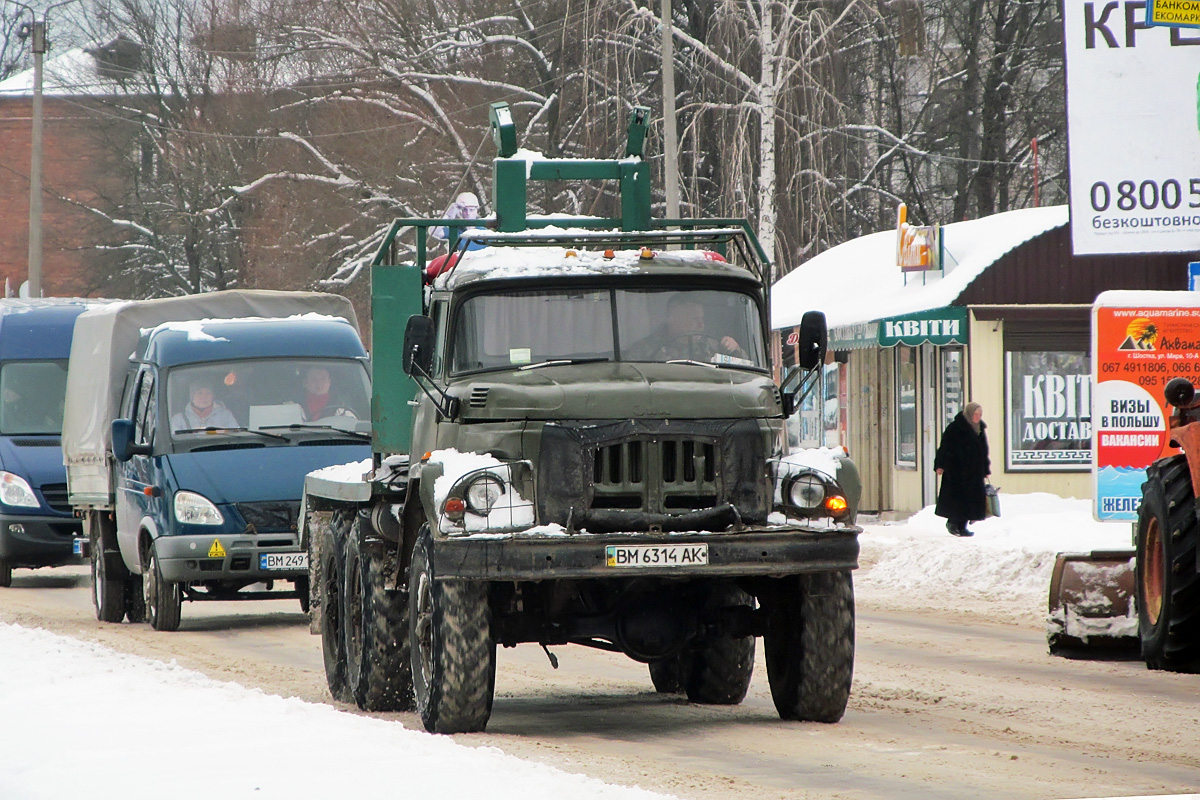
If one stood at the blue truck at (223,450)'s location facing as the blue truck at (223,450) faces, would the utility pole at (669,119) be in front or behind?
behind

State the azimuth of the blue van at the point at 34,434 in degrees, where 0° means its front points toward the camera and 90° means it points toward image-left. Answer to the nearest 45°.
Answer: approximately 0°

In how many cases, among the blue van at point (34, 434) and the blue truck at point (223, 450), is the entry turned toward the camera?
2

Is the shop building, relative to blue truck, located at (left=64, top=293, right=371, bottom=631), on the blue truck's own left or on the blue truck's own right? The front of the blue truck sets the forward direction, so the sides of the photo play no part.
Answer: on the blue truck's own left

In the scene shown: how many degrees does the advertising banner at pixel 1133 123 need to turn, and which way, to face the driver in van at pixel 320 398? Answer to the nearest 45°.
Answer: approximately 90° to its right

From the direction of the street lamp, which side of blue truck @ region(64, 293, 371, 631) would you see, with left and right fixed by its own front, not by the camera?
back
